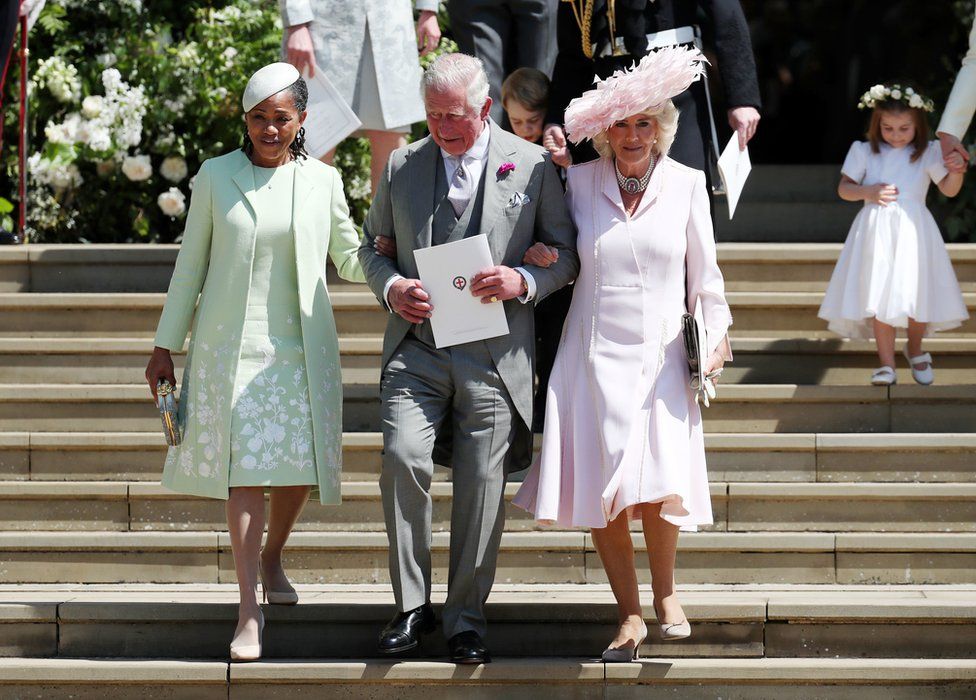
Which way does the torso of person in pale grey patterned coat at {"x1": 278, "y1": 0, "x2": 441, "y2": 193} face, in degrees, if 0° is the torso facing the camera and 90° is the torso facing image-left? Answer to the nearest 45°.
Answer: approximately 0°

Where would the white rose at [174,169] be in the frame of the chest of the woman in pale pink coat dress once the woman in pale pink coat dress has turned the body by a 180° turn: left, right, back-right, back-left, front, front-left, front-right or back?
front-left

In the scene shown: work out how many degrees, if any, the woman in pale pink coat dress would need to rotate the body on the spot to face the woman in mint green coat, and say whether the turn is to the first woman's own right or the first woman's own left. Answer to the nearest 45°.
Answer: approximately 90° to the first woman's own right

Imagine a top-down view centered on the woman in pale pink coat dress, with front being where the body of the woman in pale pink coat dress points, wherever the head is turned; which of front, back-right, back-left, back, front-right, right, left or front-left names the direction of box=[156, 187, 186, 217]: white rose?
back-right

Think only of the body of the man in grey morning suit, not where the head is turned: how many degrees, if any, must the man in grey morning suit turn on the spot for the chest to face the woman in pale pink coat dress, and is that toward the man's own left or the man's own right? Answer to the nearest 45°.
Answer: approximately 90° to the man's own left

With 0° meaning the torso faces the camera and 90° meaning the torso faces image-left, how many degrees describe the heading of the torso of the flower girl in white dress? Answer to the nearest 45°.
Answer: approximately 0°
